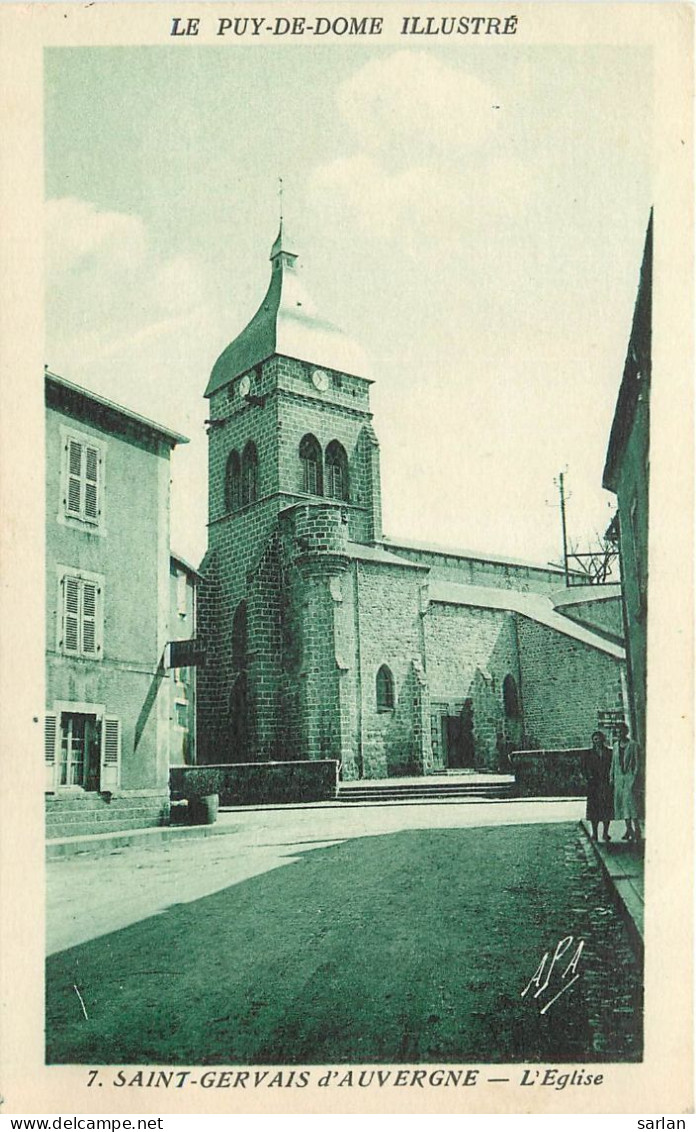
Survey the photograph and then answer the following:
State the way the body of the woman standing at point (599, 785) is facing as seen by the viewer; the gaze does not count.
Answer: toward the camera

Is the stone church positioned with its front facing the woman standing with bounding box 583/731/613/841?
no

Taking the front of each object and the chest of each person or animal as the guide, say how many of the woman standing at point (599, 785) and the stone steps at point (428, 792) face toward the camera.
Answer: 2

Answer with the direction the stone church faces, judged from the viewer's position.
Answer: facing the viewer and to the left of the viewer

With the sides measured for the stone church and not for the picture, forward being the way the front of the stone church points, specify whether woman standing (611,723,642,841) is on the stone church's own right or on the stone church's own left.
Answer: on the stone church's own left

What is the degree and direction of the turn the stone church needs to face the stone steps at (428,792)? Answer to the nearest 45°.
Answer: approximately 45° to its left

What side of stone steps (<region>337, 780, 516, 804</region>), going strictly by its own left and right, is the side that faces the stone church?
back
